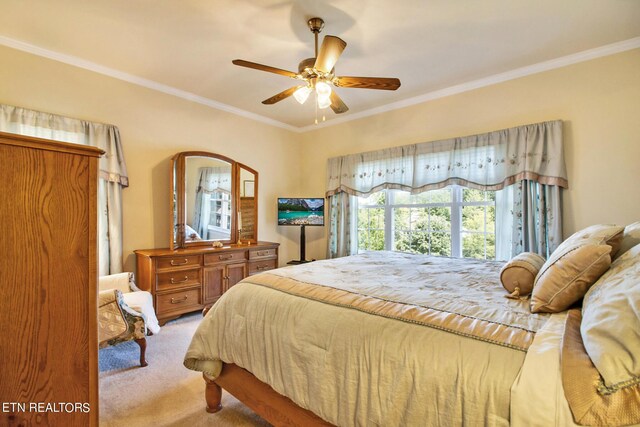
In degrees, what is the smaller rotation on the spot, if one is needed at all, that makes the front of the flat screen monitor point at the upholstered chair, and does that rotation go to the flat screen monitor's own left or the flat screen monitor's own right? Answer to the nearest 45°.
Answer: approximately 45° to the flat screen monitor's own right

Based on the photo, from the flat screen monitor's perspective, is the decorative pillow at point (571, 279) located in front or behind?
in front

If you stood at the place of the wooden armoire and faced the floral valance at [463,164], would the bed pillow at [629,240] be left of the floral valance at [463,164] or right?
right

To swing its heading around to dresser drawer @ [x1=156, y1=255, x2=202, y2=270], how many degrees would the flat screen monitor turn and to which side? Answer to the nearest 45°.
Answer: approximately 45° to its right

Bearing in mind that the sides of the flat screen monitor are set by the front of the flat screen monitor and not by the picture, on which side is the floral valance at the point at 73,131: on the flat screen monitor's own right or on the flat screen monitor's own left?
on the flat screen monitor's own right

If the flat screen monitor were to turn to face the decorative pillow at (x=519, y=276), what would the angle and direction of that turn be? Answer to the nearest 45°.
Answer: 0° — it already faces it

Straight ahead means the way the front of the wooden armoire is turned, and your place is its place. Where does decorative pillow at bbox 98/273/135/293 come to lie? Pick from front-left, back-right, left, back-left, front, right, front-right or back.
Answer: left

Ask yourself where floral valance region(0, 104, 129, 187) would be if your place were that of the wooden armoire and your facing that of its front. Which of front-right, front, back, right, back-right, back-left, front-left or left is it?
left

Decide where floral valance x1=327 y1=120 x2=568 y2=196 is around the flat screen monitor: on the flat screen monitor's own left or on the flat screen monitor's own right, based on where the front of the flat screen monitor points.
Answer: on the flat screen monitor's own left

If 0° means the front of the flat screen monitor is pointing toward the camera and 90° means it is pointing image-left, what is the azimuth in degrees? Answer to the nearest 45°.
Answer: approximately 0°

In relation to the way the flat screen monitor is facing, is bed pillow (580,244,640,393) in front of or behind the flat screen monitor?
in front

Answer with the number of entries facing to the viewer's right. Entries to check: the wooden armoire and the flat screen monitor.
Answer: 1

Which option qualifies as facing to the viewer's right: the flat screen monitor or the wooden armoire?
the wooden armoire

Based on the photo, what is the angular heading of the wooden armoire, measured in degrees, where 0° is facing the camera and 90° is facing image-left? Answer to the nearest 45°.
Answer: approximately 270°
